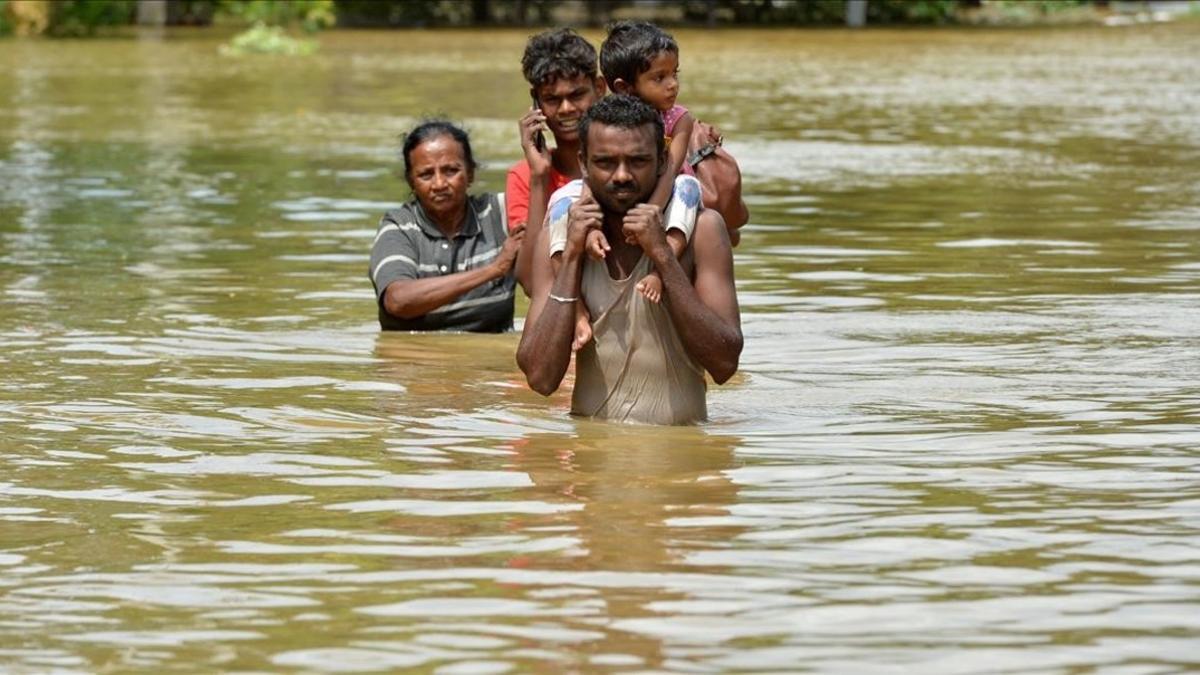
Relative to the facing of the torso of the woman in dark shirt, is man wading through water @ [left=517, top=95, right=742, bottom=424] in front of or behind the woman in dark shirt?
in front

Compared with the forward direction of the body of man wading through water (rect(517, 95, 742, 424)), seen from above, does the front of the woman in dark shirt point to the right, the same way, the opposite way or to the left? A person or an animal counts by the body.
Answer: the same way

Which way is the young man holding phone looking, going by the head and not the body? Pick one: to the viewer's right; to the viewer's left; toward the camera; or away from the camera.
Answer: toward the camera

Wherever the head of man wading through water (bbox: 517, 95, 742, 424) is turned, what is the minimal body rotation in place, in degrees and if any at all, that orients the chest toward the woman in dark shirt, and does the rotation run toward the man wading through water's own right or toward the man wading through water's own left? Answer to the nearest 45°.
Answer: approximately 180°

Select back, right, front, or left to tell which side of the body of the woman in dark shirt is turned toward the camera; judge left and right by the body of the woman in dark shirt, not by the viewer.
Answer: front

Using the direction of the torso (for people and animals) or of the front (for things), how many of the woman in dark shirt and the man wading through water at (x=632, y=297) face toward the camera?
2

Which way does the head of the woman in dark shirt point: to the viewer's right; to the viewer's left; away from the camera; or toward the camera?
toward the camera

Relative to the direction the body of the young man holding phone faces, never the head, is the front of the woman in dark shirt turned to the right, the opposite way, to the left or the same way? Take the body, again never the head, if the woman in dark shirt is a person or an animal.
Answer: the same way

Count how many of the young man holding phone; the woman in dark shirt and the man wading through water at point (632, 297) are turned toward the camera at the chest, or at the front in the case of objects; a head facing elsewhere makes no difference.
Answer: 3

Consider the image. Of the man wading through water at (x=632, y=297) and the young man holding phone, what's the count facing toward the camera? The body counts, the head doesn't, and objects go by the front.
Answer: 2

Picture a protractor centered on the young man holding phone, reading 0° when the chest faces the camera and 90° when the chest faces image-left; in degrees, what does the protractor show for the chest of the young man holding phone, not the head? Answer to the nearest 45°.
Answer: approximately 0°

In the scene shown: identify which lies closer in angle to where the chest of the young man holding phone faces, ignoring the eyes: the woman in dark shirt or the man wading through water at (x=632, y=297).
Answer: the man wading through water

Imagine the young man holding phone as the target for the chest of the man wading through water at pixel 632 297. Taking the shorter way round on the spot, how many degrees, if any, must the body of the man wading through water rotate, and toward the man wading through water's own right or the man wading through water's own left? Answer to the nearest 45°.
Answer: approximately 180°

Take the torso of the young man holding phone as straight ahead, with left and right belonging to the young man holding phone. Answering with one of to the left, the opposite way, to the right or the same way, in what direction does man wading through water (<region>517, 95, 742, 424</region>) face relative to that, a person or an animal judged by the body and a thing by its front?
the same way
